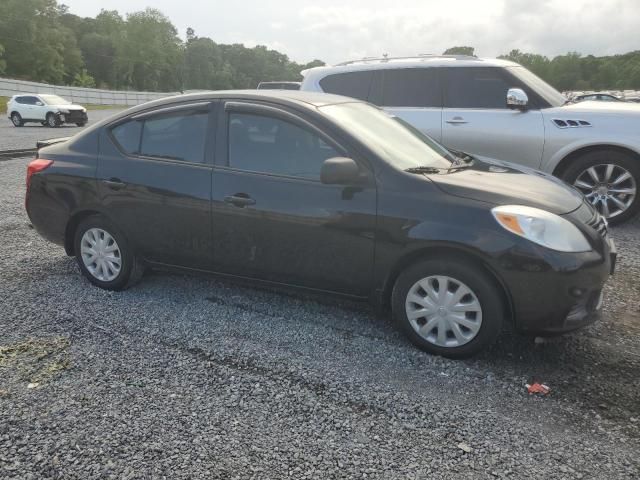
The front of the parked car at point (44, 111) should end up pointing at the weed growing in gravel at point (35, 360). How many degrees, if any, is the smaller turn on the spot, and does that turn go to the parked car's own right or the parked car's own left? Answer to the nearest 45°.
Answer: approximately 45° to the parked car's own right

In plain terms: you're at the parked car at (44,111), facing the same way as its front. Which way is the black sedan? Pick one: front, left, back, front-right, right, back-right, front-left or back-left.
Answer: front-right

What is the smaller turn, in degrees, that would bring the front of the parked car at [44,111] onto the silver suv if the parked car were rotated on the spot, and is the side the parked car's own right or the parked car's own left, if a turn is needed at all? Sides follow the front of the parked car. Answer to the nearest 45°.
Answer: approximately 45° to the parked car's own right

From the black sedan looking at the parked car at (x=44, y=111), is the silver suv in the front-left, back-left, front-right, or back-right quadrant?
front-right

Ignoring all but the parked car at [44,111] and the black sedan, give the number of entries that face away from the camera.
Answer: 0

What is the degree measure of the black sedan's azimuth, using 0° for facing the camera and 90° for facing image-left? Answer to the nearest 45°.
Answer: approximately 315°

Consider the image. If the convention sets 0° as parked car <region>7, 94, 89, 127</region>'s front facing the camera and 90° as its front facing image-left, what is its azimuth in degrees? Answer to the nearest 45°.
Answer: approximately 315°

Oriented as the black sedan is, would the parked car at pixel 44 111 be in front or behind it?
behind
